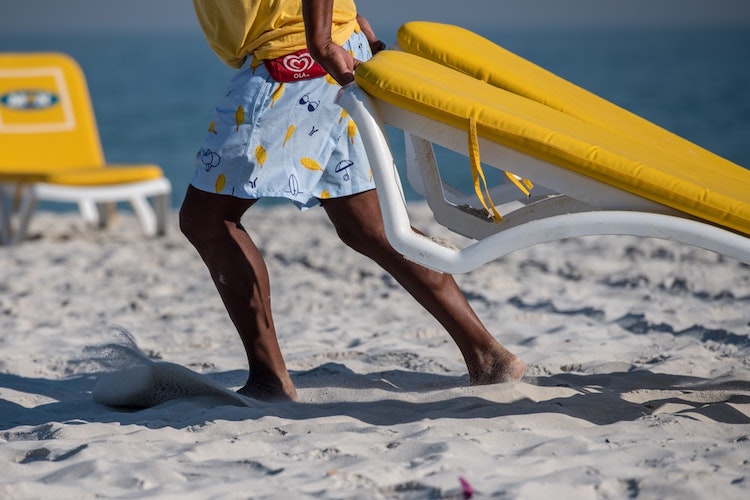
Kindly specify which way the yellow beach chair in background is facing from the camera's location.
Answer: facing the viewer and to the right of the viewer
